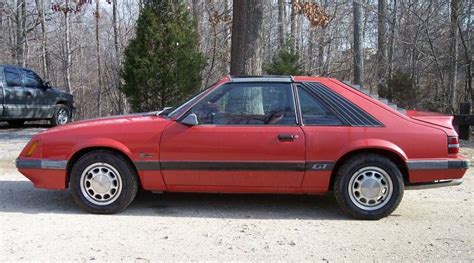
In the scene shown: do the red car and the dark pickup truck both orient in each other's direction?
no

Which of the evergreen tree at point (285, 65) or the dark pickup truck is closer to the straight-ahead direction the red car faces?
the dark pickup truck

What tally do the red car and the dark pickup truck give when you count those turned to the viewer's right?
1

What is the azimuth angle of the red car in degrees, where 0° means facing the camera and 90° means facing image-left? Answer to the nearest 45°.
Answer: approximately 90°

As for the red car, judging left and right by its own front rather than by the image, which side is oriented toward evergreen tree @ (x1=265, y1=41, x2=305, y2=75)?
right

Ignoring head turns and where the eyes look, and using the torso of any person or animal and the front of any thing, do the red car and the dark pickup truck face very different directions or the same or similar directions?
very different directions

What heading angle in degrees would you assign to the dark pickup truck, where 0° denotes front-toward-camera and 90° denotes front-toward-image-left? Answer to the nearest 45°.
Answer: approximately 270°

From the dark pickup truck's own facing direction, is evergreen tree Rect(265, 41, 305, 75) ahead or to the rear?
ahead

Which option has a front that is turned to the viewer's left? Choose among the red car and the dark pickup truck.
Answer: the red car

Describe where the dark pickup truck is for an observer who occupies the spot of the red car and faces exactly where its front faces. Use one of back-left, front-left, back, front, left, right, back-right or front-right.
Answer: front-right

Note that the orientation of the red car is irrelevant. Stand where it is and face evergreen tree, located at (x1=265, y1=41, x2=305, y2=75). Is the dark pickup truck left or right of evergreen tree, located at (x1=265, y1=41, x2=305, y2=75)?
left

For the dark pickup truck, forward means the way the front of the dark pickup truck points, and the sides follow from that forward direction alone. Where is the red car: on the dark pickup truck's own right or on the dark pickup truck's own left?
on the dark pickup truck's own right

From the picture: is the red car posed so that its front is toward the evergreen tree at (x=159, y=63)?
no

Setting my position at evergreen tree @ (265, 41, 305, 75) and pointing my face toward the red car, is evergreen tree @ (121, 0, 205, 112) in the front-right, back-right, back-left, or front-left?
front-right
